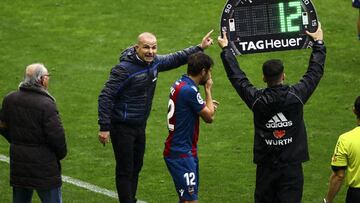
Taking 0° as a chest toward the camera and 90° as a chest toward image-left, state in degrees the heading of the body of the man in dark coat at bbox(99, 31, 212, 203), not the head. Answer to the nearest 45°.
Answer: approximately 315°

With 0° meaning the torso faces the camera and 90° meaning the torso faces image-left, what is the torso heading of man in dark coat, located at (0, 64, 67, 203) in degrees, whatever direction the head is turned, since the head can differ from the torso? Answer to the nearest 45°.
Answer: approximately 225°

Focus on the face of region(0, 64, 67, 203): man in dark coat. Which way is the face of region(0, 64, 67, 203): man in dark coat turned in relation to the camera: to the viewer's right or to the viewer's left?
to the viewer's right
